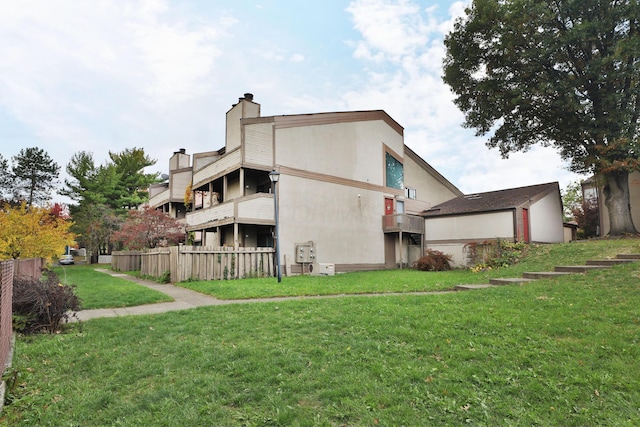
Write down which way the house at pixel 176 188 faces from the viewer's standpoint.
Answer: facing the viewer and to the left of the viewer

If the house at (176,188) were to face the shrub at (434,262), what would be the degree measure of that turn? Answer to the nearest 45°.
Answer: approximately 90° to its left

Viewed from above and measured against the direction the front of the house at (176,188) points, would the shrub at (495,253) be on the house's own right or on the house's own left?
on the house's own left

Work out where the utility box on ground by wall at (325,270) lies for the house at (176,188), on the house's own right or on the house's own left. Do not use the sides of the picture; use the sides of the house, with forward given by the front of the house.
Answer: on the house's own left

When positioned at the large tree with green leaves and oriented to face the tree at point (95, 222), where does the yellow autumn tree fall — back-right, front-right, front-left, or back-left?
front-left
